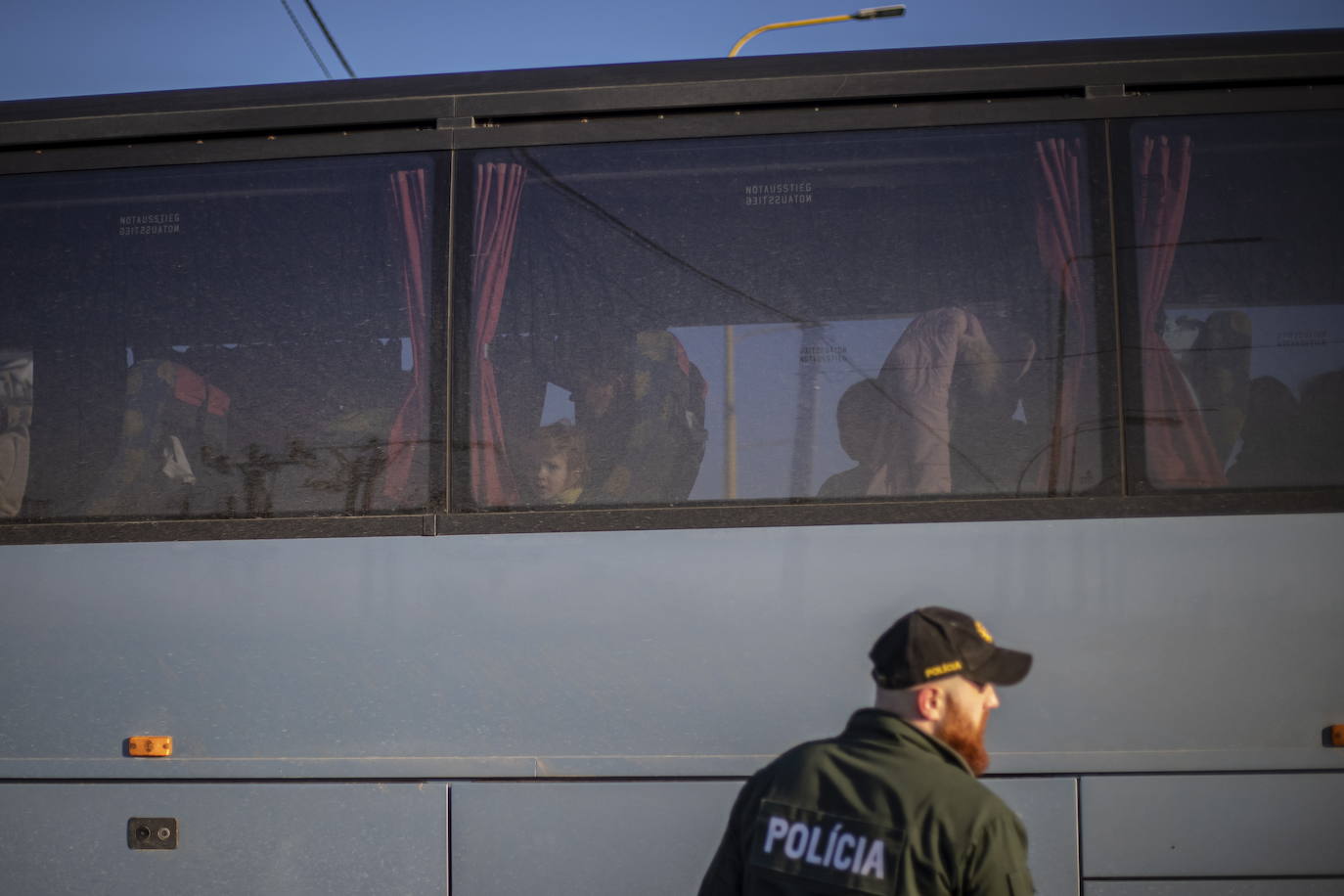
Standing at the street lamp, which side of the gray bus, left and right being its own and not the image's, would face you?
right

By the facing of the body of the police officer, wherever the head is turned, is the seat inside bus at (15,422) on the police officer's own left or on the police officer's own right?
on the police officer's own left

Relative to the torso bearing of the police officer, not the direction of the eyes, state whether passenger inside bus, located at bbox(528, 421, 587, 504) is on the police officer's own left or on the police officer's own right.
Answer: on the police officer's own left

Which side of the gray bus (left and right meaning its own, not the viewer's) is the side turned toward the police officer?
left

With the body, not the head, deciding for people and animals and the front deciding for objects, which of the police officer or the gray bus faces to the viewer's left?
the gray bus

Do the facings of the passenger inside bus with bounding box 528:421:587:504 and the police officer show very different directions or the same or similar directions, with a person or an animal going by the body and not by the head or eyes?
very different directions

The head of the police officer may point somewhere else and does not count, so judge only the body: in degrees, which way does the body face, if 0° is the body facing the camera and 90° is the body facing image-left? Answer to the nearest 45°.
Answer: approximately 225°

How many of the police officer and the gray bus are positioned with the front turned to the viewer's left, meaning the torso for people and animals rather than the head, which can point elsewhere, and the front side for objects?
1

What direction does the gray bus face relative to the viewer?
to the viewer's left

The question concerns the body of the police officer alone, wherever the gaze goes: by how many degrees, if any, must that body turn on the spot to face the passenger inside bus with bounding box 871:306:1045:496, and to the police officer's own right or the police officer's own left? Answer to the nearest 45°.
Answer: approximately 45° to the police officer's own left
